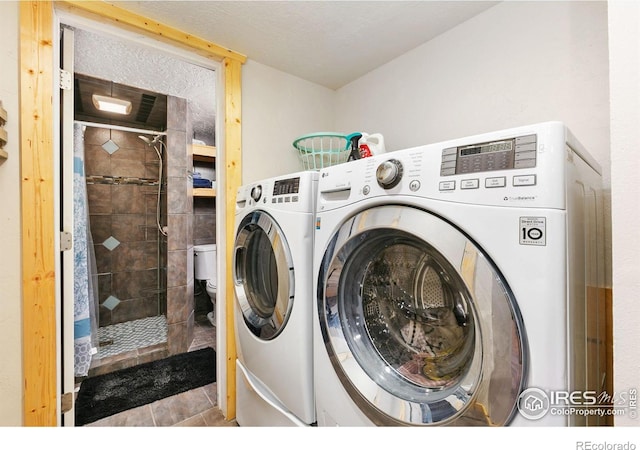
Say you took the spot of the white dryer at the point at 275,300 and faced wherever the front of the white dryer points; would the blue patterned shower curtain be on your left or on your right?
on your right

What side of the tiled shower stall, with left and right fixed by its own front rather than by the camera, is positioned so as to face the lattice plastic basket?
front

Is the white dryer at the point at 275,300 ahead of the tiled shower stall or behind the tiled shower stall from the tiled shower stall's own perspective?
ahead

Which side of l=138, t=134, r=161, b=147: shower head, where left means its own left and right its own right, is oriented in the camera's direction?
left

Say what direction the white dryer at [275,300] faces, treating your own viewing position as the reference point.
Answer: facing the viewer and to the left of the viewer

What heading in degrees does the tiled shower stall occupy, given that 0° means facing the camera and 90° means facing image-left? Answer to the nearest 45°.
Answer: approximately 315°

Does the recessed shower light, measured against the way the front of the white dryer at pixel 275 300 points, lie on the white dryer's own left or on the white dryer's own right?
on the white dryer's own right

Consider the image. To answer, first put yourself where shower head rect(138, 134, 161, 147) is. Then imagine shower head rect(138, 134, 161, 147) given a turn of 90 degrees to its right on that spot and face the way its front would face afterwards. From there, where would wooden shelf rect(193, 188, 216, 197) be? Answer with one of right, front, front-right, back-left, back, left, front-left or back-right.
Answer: back-right

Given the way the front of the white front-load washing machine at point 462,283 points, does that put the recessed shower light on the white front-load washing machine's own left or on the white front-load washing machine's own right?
on the white front-load washing machine's own right

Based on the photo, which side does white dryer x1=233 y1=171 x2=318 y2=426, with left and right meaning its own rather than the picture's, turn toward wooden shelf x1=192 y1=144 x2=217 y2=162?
right
